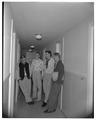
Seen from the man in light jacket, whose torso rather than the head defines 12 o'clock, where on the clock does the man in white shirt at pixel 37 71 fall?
The man in white shirt is roughly at 3 o'clock from the man in light jacket.

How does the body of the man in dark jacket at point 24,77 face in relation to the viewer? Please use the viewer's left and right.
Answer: facing the viewer and to the right of the viewer

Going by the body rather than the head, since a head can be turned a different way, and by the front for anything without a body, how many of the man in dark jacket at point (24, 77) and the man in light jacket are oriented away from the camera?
0

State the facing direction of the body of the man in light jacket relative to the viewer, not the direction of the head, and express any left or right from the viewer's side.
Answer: facing the viewer and to the left of the viewer

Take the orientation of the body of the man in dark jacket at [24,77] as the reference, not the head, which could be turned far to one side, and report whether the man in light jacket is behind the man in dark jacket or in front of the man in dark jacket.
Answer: in front

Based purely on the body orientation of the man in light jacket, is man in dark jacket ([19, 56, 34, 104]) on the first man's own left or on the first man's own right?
on the first man's own right
